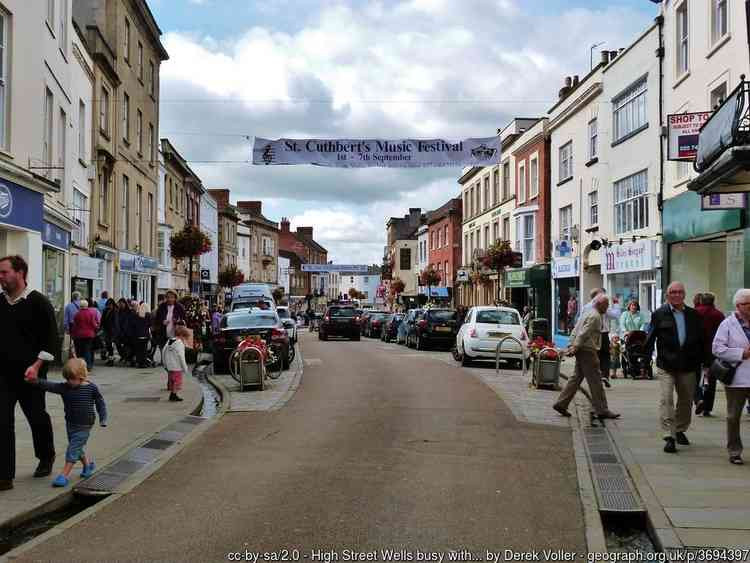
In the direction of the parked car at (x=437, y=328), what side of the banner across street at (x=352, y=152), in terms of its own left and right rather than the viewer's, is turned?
back

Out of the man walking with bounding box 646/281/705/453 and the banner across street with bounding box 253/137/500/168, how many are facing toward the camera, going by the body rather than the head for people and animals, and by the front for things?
2

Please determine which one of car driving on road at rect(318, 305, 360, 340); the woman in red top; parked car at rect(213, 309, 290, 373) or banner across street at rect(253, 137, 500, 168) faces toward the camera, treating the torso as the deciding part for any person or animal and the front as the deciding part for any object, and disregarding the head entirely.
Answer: the banner across street

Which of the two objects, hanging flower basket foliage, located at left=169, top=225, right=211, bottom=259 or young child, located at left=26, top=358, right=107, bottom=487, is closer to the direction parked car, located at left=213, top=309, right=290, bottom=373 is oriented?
the hanging flower basket foliage

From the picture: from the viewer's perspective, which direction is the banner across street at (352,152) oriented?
toward the camera

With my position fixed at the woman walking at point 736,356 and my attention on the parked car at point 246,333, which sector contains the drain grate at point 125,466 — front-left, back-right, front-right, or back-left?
front-left

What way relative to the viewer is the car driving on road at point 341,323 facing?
away from the camera

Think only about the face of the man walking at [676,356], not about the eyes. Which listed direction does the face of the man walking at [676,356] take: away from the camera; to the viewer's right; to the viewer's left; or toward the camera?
toward the camera

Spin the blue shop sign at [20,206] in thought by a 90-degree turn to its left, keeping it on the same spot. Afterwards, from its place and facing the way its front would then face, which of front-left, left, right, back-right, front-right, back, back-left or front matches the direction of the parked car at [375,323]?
front

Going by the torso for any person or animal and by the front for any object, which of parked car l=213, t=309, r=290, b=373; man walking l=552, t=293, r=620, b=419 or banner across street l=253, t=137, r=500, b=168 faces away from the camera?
the parked car

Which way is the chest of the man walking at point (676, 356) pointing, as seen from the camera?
toward the camera

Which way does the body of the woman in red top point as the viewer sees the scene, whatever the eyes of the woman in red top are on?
away from the camera

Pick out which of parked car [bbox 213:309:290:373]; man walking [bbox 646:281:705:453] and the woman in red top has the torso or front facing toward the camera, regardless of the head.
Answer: the man walking

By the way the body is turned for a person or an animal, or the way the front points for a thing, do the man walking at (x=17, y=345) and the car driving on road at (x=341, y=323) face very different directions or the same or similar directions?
very different directions
